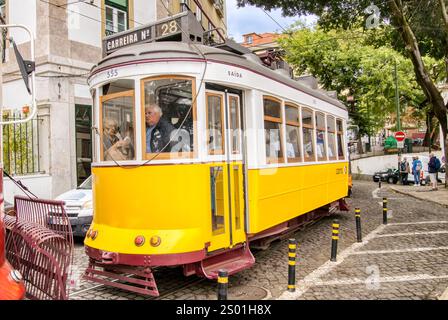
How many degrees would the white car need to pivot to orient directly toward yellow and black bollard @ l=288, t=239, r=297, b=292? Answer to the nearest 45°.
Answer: approximately 90° to its left

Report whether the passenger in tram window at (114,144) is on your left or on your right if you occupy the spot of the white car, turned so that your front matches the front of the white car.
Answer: on your left

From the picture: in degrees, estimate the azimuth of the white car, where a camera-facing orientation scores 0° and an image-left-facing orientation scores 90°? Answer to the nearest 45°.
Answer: approximately 45°
